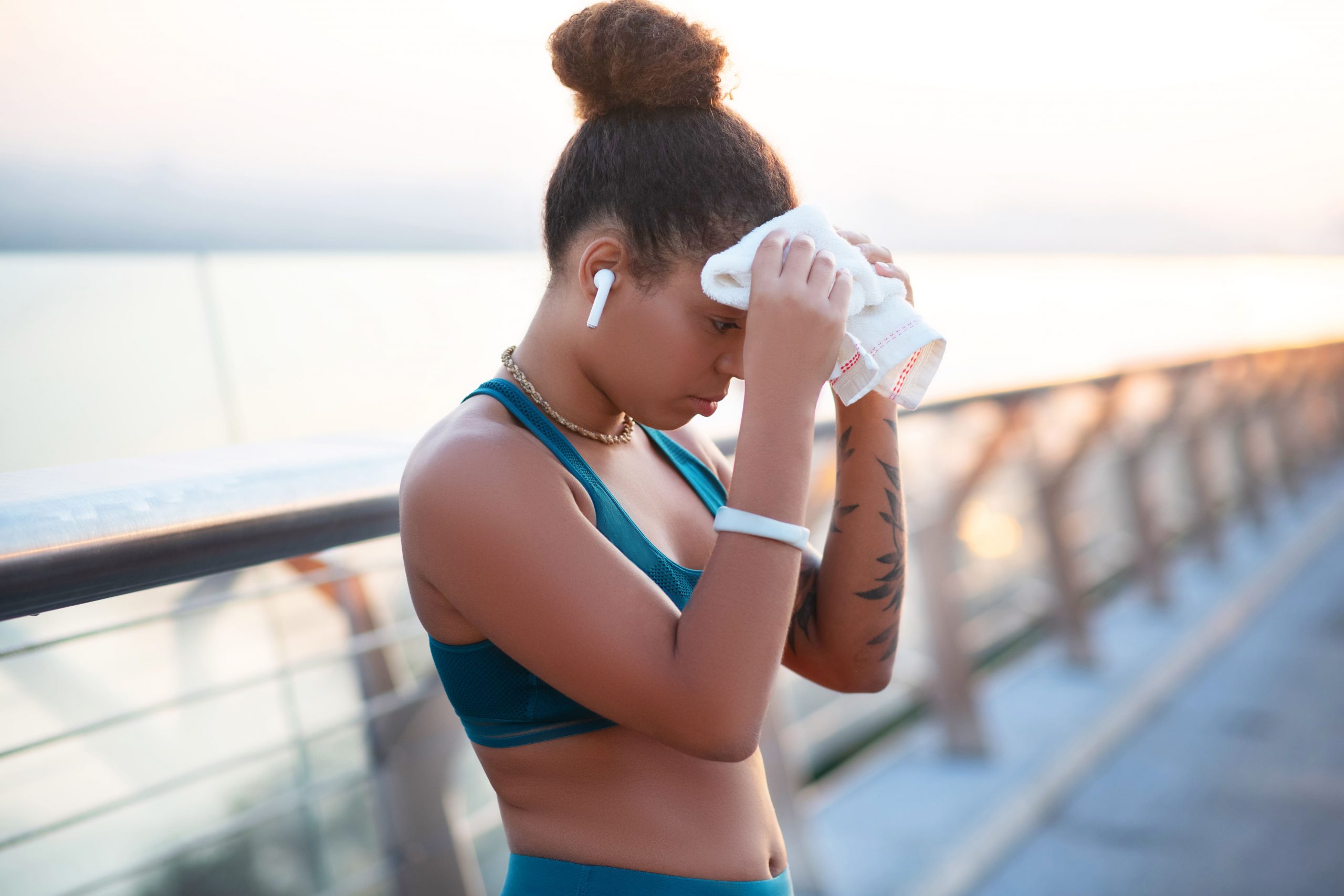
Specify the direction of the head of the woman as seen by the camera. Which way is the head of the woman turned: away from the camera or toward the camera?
toward the camera

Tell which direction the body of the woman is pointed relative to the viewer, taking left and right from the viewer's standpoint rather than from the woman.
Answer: facing the viewer and to the right of the viewer
